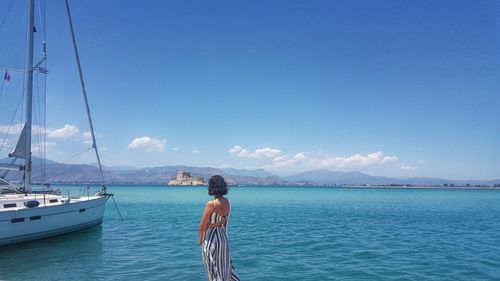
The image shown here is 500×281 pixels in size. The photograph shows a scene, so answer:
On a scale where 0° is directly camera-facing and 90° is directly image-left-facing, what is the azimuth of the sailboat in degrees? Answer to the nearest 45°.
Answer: approximately 225°

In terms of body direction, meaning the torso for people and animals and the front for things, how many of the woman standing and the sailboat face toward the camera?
0

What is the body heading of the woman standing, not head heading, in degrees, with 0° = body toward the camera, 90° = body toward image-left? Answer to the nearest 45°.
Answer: approximately 135°

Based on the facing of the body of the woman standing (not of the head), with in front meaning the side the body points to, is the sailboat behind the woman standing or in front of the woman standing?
in front

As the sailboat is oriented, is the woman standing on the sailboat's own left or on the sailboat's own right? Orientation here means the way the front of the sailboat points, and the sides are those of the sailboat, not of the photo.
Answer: on the sailboat's own right

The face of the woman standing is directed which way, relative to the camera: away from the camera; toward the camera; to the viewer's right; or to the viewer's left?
away from the camera

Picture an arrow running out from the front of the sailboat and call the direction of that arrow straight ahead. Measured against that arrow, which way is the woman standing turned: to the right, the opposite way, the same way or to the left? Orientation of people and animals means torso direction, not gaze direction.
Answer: to the left
